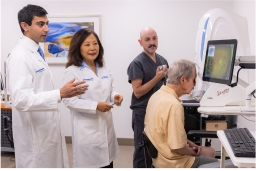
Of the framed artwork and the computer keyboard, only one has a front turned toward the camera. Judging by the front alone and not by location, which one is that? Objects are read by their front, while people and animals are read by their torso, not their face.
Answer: the framed artwork

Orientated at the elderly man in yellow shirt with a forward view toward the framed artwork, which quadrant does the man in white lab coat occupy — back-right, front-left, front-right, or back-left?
front-left

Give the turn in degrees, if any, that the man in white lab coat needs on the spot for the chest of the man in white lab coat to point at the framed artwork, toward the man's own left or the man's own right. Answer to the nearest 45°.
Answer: approximately 90° to the man's own left

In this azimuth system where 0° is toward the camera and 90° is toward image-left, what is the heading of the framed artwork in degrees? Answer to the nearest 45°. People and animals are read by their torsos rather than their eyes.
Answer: approximately 0°

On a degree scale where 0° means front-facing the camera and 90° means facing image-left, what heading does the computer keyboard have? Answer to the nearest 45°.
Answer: approximately 90°

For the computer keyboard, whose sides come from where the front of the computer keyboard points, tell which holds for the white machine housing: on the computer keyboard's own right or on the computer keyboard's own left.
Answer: on the computer keyboard's own right

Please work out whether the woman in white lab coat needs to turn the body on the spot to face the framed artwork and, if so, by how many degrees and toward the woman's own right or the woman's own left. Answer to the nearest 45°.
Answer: approximately 135° to the woman's own left

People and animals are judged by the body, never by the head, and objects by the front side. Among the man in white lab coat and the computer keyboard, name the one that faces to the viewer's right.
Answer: the man in white lab coat

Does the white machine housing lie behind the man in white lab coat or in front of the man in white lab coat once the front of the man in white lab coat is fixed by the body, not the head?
in front

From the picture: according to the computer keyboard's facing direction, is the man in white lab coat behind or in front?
in front

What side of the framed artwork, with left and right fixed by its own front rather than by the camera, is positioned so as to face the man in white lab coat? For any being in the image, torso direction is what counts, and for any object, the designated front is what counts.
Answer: front

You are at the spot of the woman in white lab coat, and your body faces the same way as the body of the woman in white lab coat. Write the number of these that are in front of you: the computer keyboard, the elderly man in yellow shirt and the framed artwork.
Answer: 2

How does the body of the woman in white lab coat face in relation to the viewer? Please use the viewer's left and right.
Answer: facing the viewer and to the right of the viewer

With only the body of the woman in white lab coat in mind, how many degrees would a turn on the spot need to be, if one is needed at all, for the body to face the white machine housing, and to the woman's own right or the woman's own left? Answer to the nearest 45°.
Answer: approximately 45° to the woman's own left
